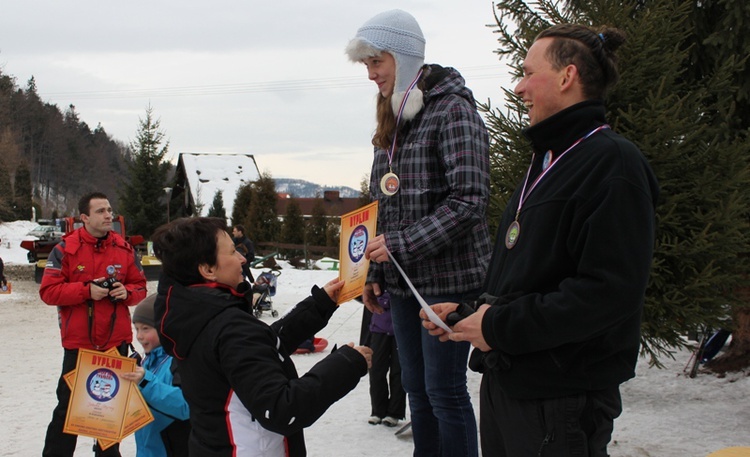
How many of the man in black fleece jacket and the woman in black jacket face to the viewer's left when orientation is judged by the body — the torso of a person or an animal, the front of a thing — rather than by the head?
1

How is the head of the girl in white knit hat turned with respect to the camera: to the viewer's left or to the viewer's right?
to the viewer's left

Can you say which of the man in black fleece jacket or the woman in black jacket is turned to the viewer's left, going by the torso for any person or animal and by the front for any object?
the man in black fleece jacket

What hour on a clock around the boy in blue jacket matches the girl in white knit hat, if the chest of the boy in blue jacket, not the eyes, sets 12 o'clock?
The girl in white knit hat is roughly at 9 o'clock from the boy in blue jacket.

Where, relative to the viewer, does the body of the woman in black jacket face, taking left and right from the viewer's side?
facing to the right of the viewer

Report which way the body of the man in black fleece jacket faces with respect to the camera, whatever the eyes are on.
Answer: to the viewer's left

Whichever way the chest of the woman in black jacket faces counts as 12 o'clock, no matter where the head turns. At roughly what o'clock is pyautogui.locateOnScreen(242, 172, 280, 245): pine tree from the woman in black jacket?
The pine tree is roughly at 9 o'clock from the woman in black jacket.

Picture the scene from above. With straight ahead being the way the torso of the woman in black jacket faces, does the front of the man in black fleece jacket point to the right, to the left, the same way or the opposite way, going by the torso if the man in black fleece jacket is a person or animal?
the opposite way

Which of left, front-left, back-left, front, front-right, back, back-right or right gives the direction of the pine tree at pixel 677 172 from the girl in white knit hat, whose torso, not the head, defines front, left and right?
back

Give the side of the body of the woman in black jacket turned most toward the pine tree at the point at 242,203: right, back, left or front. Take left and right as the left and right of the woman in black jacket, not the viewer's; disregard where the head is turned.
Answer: left

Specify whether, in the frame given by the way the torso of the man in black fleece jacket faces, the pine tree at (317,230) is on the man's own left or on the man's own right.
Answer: on the man's own right

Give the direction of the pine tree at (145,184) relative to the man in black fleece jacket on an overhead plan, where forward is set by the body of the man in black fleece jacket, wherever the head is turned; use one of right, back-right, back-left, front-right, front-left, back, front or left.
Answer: front-right

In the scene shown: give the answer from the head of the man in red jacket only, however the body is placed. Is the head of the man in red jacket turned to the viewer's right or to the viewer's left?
to the viewer's right
